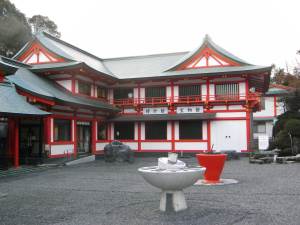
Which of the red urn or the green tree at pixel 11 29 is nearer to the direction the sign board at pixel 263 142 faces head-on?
the red urn

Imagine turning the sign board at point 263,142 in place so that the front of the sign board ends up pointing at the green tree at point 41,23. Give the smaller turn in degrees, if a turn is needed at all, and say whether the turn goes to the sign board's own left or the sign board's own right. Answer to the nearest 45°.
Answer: approximately 135° to the sign board's own right

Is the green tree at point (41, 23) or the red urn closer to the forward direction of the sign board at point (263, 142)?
the red urn

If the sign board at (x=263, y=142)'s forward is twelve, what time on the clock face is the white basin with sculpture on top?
The white basin with sculpture on top is roughly at 12 o'clock from the sign board.

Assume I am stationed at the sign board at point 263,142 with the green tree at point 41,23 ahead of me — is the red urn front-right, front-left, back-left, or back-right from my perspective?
back-left

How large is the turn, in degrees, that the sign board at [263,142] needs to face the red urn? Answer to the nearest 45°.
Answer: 0° — it already faces it

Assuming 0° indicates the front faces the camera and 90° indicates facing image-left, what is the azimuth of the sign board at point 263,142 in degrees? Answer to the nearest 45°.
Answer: approximately 0°

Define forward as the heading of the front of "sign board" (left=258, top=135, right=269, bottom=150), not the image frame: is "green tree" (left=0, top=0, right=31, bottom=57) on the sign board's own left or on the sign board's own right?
on the sign board's own right

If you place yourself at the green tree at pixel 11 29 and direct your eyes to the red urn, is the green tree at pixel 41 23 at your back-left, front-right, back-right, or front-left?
back-left
